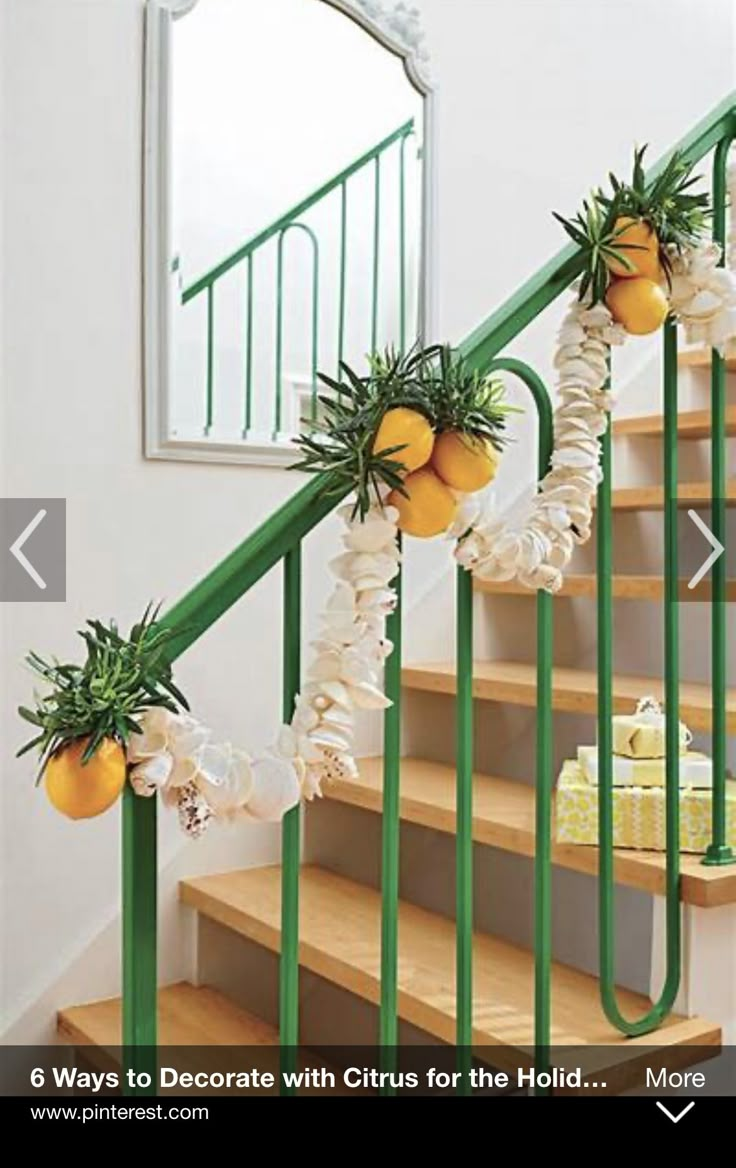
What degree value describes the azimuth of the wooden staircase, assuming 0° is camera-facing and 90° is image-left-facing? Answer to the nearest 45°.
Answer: approximately 45°
